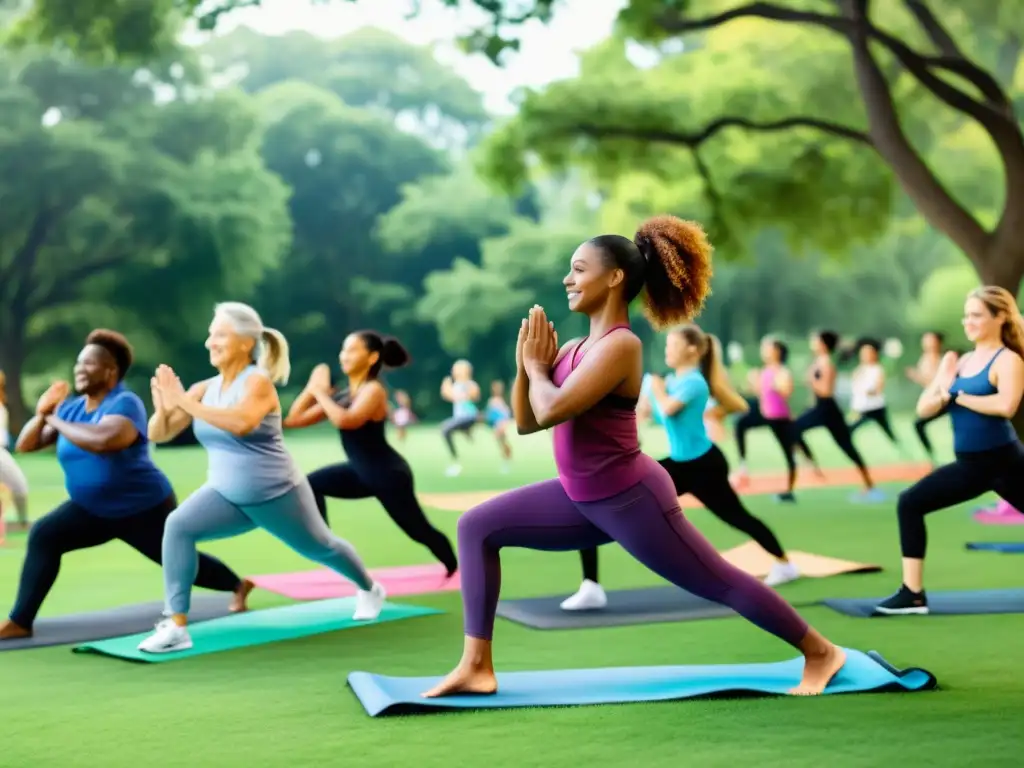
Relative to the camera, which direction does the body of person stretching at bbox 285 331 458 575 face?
to the viewer's left

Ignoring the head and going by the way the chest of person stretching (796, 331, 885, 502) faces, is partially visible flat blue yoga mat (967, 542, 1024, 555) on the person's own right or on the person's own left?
on the person's own left

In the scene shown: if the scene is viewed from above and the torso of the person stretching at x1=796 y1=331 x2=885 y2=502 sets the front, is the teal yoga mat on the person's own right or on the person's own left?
on the person's own left

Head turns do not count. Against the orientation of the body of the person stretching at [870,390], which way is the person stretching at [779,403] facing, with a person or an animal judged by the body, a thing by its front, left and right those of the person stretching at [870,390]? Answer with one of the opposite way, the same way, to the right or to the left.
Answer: the same way

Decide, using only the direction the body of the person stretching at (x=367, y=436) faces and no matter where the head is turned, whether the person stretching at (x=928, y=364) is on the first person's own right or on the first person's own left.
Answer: on the first person's own right

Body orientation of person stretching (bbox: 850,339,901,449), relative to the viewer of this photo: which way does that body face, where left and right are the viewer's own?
facing the viewer and to the left of the viewer

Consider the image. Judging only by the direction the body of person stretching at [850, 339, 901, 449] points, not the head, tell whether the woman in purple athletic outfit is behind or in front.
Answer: in front

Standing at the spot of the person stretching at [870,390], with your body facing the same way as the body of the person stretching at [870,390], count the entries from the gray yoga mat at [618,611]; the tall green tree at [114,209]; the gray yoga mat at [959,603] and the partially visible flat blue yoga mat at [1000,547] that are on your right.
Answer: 1

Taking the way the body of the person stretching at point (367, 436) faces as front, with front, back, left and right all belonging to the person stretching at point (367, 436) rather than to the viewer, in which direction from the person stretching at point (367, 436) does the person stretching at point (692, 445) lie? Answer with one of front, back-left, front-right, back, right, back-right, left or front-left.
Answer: back

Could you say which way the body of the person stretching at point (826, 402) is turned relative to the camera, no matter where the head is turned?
to the viewer's left

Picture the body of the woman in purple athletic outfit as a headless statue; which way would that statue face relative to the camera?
to the viewer's left

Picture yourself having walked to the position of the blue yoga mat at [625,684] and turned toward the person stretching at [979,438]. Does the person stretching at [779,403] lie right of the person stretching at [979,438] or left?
left

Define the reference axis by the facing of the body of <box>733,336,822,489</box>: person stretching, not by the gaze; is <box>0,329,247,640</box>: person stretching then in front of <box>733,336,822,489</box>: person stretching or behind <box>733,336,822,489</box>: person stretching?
in front
